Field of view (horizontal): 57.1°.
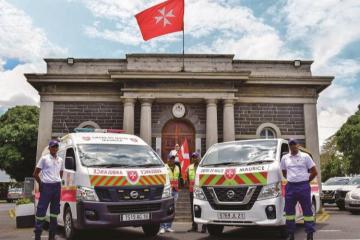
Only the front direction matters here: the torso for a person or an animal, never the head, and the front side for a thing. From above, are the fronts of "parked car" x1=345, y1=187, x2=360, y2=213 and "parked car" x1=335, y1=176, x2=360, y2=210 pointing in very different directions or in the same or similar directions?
same or similar directions

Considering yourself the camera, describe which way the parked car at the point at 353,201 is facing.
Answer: facing the viewer and to the left of the viewer

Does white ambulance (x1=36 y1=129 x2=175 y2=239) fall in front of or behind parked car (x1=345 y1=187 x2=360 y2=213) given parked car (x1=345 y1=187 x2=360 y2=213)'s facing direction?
in front

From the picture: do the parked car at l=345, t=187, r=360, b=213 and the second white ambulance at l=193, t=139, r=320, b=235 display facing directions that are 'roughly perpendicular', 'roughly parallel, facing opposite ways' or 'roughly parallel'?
roughly parallel

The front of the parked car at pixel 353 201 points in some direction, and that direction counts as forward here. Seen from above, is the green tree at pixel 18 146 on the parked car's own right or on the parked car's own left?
on the parked car's own right

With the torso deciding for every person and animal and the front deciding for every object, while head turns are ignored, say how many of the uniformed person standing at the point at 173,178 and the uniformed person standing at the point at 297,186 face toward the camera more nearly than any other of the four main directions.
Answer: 2

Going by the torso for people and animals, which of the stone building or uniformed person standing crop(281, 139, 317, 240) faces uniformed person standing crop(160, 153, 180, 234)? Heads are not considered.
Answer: the stone building

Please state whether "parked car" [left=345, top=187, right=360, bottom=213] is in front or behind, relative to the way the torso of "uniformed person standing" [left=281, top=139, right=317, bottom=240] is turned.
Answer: behind

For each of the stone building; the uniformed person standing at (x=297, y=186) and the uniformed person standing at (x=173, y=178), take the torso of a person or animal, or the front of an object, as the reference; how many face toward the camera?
3

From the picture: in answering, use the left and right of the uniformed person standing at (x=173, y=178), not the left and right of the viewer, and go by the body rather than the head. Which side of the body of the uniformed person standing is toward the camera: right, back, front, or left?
front

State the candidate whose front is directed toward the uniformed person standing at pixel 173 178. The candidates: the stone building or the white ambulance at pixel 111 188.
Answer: the stone building

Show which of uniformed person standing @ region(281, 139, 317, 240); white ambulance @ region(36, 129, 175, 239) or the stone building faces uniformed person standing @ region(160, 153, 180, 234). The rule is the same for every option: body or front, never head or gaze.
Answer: the stone building

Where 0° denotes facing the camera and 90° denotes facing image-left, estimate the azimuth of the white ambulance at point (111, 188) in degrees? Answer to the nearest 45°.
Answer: approximately 315°
